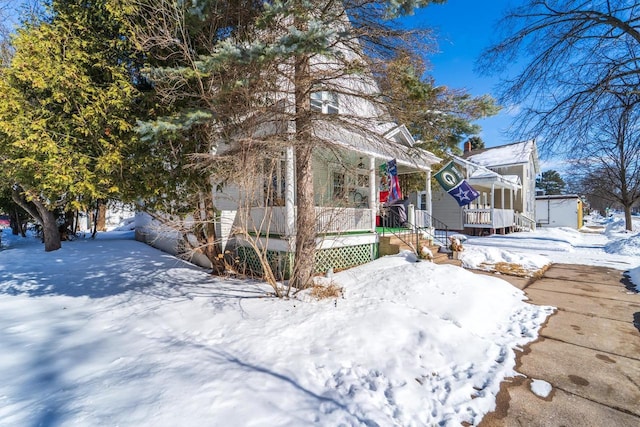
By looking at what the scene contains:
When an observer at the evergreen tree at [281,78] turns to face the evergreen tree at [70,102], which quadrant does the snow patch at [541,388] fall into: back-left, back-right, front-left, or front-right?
back-left

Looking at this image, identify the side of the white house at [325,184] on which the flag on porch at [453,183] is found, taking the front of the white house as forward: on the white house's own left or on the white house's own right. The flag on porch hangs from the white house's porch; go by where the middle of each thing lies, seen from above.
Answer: on the white house's own left

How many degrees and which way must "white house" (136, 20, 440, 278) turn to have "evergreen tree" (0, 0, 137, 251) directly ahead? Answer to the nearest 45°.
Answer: approximately 135° to its right

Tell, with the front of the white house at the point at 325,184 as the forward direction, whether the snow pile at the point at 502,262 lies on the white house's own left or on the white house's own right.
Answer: on the white house's own left

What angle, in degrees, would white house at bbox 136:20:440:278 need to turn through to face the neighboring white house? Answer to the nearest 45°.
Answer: approximately 90° to its left

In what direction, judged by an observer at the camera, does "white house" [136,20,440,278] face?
facing the viewer and to the right of the viewer

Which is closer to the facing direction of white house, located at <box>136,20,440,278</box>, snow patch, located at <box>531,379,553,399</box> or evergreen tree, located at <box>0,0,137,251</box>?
the snow patch

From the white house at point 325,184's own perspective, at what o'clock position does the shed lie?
The shed is roughly at 9 o'clock from the white house.
